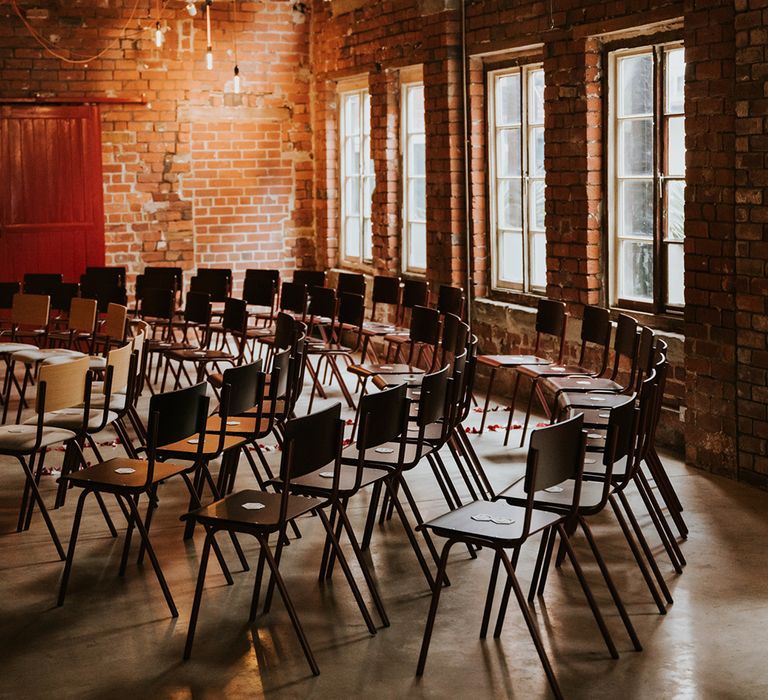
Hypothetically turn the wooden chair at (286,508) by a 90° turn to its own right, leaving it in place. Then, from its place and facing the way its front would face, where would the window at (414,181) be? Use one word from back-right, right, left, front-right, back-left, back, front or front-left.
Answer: front-left

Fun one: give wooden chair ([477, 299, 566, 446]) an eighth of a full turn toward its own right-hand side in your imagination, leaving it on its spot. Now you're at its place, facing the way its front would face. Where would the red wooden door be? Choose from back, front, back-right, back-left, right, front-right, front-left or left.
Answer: front-right

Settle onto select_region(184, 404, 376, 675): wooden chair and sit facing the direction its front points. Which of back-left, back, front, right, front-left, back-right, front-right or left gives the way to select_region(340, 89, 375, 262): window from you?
front-right

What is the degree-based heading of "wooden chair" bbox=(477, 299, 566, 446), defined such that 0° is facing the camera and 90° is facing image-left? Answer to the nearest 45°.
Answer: approximately 45°

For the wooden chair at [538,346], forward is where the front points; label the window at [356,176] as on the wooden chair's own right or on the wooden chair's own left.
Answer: on the wooden chair's own right

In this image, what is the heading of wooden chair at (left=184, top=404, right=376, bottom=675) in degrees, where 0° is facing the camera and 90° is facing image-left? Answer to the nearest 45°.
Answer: approximately 135°

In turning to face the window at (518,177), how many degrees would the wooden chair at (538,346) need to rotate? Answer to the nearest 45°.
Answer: approximately 135° to its right

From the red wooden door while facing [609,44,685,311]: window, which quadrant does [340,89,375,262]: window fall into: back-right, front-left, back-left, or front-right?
front-left

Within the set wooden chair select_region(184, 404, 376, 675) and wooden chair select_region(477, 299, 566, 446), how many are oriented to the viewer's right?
0

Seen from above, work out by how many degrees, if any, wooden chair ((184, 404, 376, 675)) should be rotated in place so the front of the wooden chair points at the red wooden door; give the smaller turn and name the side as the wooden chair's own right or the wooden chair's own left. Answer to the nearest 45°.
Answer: approximately 45° to the wooden chair's own right

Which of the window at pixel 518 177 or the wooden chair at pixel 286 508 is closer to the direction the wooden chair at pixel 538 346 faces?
the wooden chair
